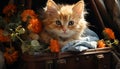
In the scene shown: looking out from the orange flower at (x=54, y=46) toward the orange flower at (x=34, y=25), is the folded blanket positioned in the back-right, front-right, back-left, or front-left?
back-right

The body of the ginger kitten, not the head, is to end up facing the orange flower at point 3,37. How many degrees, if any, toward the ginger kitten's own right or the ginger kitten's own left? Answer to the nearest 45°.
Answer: approximately 90° to the ginger kitten's own right

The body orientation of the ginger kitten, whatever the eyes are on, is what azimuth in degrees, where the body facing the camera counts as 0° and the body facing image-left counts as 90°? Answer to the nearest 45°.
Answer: approximately 0°
